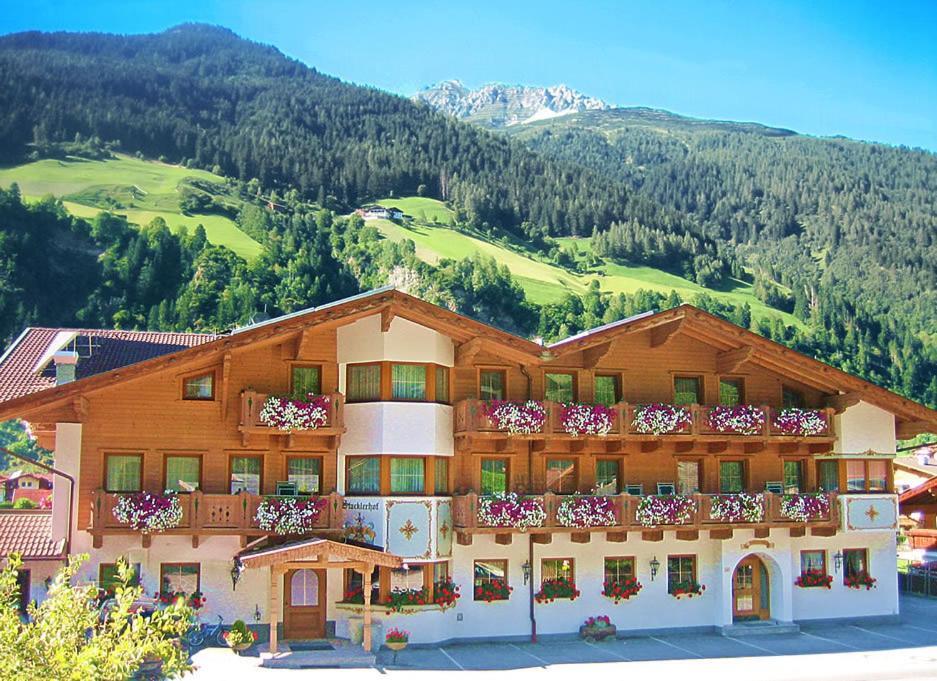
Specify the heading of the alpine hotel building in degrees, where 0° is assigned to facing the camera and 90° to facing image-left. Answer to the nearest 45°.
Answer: approximately 0°
